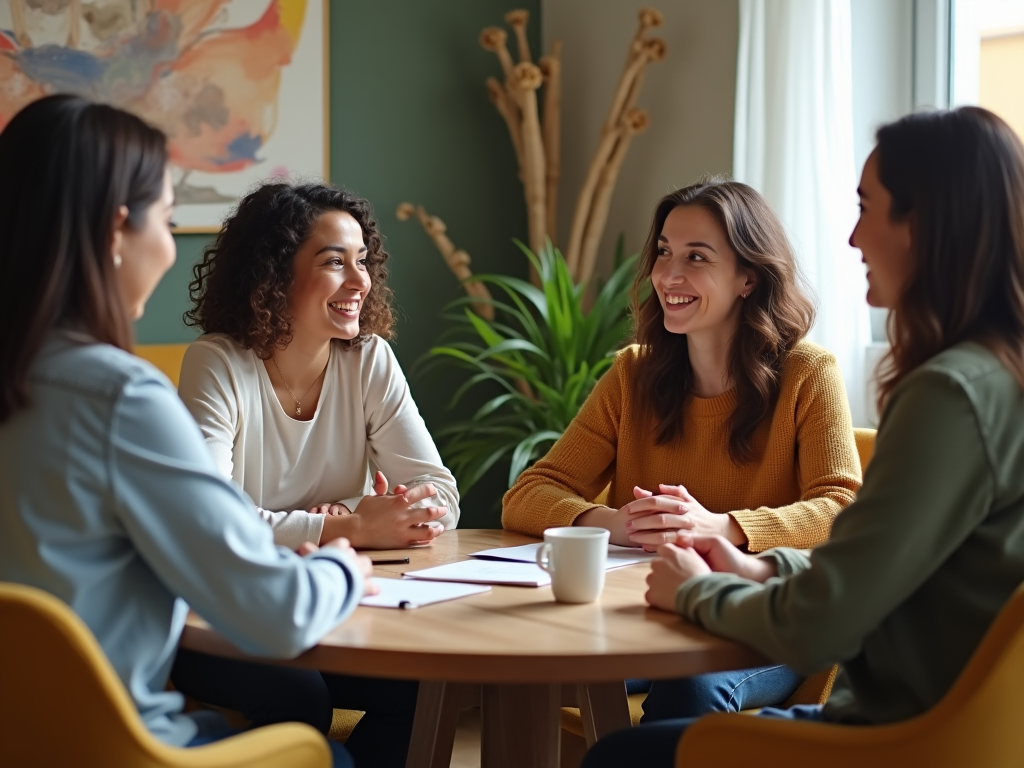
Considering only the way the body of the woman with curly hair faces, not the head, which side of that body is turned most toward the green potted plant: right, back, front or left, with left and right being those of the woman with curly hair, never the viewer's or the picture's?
left

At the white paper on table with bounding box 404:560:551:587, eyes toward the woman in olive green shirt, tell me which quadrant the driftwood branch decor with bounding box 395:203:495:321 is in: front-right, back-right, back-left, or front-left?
back-left

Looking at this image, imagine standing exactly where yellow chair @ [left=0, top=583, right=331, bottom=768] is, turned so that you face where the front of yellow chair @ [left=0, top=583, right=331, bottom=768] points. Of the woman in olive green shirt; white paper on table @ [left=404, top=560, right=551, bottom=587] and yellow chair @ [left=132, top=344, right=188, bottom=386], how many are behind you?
0

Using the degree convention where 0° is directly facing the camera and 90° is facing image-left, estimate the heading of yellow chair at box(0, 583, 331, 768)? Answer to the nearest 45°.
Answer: approximately 225°

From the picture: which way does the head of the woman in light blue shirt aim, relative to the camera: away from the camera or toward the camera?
away from the camera

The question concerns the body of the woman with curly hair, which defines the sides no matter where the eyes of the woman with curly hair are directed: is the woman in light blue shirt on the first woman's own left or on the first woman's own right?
on the first woman's own right

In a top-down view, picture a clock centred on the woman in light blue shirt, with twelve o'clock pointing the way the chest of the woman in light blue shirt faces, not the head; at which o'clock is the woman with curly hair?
The woman with curly hair is roughly at 11 o'clock from the woman in light blue shirt.

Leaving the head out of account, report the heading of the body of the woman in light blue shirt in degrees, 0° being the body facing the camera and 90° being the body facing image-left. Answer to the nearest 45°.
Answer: approximately 225°

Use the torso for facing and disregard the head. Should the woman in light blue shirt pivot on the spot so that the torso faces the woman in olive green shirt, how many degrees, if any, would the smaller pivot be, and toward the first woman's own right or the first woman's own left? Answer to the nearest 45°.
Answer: approximately 45° to the first woman's own right

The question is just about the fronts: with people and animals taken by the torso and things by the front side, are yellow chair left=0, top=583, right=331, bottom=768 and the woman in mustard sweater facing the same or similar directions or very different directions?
very different directions

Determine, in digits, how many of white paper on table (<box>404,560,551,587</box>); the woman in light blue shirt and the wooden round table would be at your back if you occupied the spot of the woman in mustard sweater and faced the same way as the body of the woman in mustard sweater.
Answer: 0

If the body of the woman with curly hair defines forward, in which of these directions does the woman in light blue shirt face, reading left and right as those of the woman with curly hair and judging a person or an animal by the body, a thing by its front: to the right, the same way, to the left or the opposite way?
to the left

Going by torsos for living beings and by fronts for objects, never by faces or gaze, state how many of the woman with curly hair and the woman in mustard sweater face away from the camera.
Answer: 0

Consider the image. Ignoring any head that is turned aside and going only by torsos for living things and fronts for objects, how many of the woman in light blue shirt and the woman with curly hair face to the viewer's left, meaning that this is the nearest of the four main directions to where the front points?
0

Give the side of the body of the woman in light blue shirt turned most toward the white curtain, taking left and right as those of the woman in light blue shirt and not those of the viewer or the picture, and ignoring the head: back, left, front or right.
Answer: front

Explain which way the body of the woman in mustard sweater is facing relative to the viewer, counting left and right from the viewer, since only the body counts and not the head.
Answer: facing the viewer and to the left of the viewer
